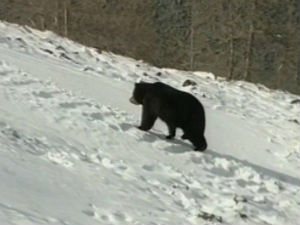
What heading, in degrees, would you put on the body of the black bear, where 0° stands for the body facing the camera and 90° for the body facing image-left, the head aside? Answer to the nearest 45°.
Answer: approximately 90°
